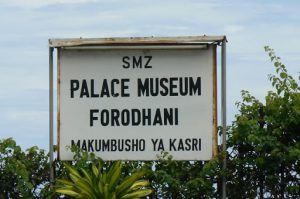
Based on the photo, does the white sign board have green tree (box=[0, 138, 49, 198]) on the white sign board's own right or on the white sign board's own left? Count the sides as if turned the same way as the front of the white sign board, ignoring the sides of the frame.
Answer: on the white sign board's own right

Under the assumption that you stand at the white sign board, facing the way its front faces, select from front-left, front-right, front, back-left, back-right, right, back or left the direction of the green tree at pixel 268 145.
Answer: left

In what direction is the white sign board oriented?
toward the camera
